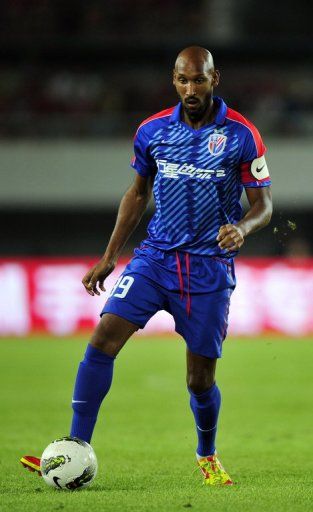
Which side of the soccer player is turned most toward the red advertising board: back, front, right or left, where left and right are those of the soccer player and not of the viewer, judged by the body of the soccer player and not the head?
back

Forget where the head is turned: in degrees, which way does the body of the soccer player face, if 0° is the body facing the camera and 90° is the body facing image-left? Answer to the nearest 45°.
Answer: approximately 0°

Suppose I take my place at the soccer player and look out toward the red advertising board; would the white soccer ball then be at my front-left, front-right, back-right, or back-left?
back-left

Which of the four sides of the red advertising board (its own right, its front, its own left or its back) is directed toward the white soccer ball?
front

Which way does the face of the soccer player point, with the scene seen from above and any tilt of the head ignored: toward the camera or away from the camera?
toward the camera

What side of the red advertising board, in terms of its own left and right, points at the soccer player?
front

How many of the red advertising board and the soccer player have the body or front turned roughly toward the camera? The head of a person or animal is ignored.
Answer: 2

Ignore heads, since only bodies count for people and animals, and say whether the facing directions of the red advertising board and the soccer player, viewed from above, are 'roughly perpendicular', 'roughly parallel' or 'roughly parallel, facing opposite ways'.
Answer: roughly parallel

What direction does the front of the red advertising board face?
toward the camera
